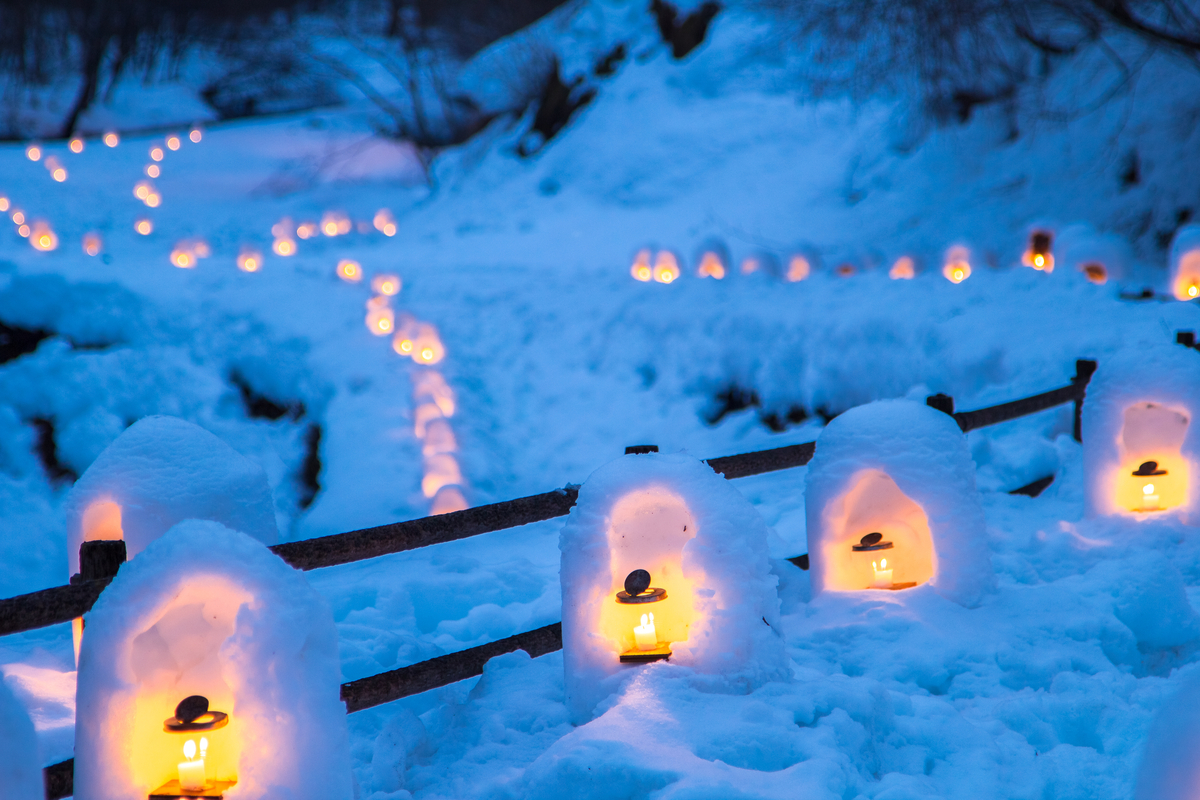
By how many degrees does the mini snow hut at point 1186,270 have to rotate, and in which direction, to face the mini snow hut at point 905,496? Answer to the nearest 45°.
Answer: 0° — it already faces it

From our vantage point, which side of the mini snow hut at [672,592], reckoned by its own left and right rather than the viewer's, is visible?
front

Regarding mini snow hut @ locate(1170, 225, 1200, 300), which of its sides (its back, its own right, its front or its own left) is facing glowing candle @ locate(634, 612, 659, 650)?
front

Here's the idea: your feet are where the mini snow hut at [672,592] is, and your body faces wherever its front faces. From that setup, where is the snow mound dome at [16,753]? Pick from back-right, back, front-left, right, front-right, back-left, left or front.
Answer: front-right

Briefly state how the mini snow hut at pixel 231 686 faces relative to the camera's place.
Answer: facing the viewer

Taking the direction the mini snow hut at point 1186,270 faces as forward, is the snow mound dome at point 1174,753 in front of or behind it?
in front

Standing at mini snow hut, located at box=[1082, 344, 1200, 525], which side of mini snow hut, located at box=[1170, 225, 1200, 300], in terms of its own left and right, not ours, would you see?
front

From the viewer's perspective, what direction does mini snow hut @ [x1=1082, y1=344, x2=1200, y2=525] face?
toward the camera

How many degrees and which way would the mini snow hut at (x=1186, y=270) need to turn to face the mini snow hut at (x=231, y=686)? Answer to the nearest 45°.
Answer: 0° — it already faces it

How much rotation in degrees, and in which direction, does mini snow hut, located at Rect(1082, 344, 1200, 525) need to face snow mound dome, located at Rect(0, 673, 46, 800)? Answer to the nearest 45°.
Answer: approximately 45° to its right

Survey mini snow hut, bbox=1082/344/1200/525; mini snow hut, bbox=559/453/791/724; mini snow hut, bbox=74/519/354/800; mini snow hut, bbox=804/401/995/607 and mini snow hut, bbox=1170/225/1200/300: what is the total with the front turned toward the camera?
5

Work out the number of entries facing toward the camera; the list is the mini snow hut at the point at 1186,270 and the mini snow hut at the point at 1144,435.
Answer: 2

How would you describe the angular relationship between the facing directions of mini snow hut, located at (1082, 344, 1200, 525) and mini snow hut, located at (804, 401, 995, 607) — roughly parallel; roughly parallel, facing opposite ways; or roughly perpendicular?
roughly parallel
